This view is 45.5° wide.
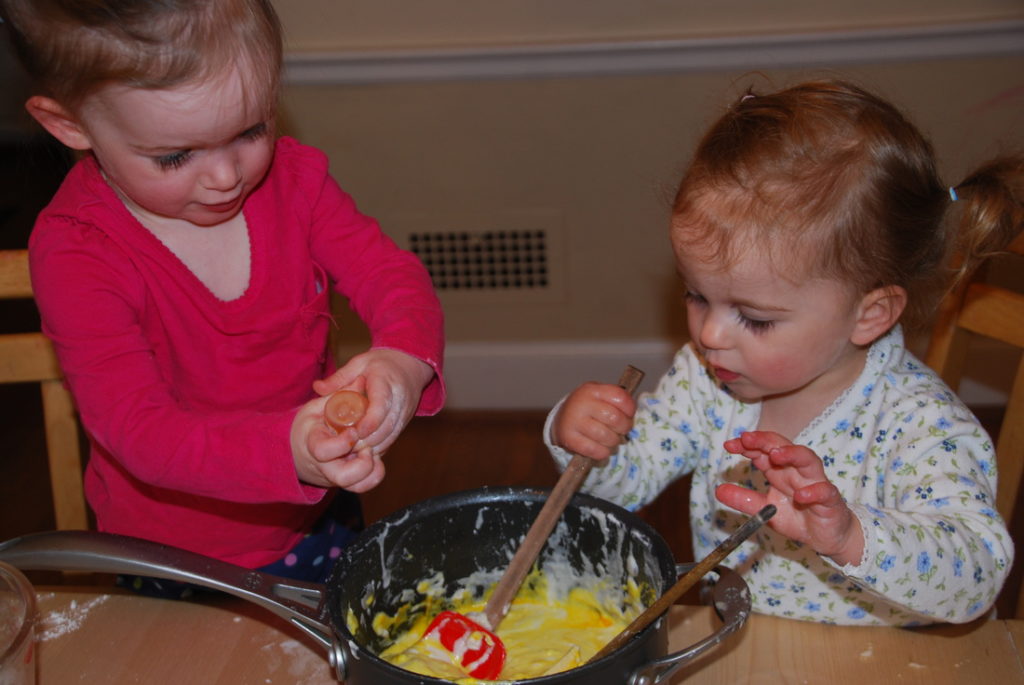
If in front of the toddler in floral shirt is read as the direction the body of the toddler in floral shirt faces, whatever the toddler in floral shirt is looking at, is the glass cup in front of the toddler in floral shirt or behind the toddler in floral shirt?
in front

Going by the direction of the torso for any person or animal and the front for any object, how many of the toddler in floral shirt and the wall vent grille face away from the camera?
0

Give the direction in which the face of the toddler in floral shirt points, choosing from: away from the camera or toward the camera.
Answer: toward the camera

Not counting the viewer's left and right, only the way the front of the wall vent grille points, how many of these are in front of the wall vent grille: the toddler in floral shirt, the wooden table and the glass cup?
3

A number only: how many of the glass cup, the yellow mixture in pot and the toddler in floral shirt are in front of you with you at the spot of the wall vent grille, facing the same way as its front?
3

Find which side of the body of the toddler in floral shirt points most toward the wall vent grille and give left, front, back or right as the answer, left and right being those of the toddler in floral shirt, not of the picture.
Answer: right

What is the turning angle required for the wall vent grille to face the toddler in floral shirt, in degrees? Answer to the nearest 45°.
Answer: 0° — it already faces them

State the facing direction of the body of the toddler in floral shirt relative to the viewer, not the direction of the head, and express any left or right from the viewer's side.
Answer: facing the viewer and to the left of the viewer

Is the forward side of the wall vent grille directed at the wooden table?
yes

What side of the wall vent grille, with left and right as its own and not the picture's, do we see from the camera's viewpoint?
front

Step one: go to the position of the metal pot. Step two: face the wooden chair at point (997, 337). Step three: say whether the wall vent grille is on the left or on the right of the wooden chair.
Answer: left
